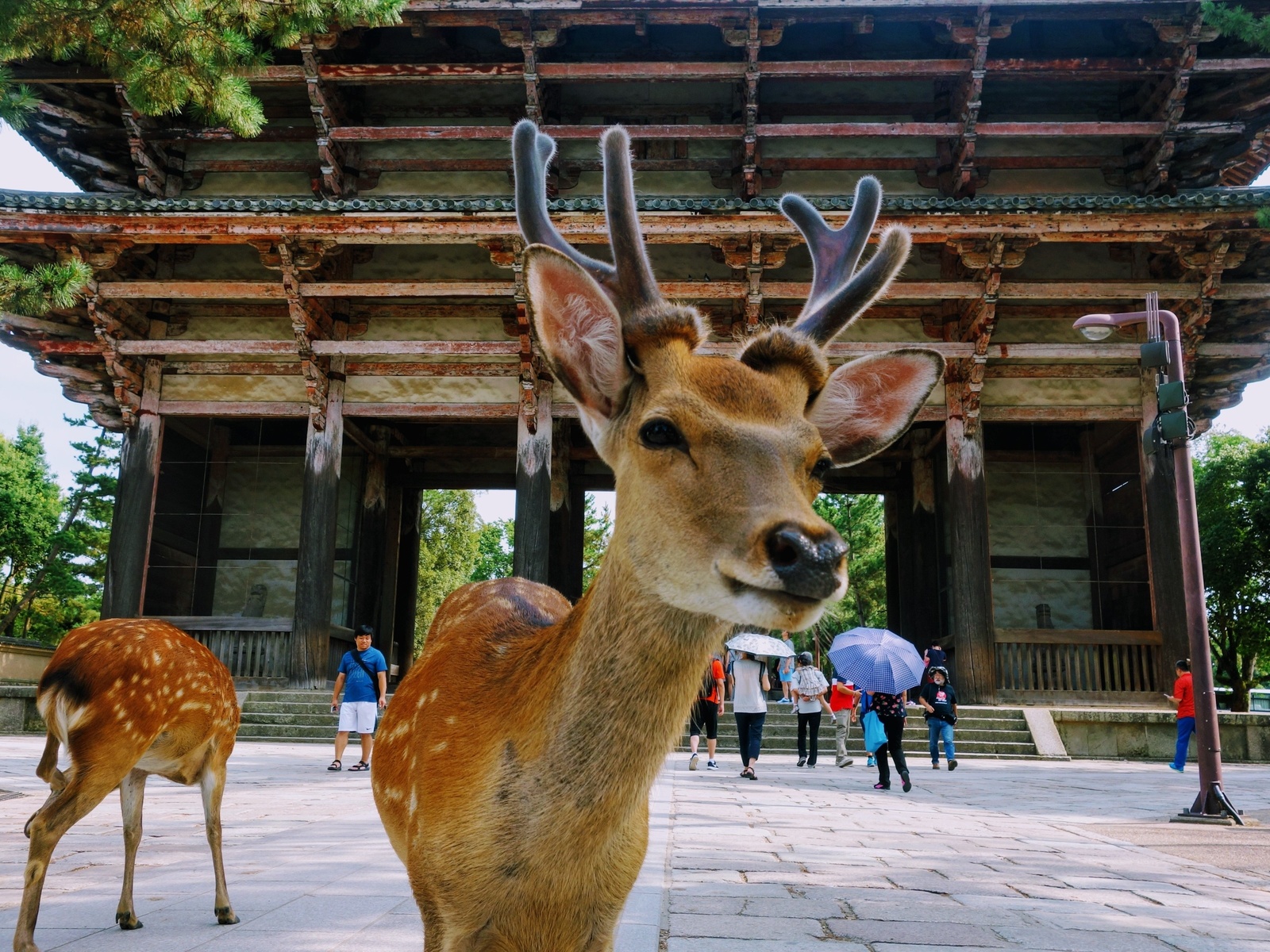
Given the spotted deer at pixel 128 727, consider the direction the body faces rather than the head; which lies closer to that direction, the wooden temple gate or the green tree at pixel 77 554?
the wooden temple gate

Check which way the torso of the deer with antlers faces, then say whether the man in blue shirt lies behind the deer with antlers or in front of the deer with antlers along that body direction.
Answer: behind

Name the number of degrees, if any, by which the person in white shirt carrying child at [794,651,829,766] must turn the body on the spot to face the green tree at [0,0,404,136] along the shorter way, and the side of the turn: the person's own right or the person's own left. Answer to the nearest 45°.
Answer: approximately 135° to the person's own left

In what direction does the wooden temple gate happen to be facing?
toward the camera

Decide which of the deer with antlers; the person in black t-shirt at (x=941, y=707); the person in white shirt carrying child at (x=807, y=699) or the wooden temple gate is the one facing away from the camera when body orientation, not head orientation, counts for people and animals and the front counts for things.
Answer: the person in white shirt carrying child

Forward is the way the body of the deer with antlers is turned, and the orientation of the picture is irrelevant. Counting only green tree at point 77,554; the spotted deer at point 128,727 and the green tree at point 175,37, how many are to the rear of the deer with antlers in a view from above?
3

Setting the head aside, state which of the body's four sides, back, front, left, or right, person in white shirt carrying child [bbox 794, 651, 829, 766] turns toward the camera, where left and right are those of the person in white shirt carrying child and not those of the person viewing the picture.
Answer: back

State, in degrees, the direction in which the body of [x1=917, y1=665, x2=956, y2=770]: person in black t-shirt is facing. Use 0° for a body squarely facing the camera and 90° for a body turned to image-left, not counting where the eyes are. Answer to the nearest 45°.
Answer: approximately 0°

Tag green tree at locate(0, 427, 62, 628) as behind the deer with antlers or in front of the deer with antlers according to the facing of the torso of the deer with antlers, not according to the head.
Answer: behind

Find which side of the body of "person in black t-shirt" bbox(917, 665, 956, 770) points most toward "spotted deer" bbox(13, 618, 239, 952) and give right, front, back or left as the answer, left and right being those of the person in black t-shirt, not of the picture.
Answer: front

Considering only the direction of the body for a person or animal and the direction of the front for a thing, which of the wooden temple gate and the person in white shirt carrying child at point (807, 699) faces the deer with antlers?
the wooden temple gate

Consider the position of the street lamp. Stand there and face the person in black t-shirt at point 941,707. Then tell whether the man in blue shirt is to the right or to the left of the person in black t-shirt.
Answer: left

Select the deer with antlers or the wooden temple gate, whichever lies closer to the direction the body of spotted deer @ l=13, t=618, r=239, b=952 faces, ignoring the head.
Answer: the wooden temple gate

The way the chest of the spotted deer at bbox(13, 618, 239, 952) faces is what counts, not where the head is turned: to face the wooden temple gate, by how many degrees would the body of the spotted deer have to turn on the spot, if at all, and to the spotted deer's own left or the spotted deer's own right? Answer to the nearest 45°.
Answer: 0° — it already faces it

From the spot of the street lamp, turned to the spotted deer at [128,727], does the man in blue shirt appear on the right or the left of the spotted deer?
right

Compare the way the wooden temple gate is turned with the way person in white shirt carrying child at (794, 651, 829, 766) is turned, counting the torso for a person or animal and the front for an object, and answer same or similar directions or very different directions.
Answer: very different directions
